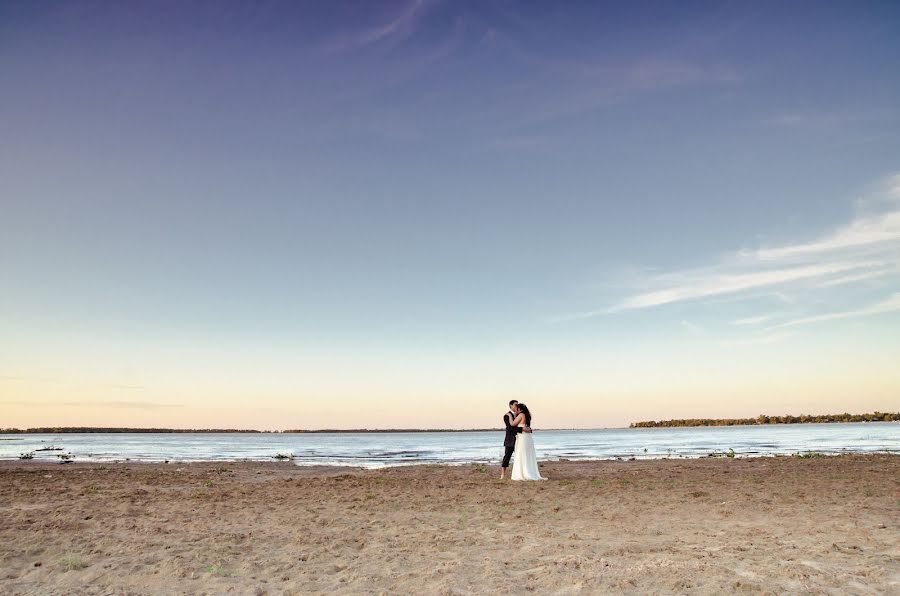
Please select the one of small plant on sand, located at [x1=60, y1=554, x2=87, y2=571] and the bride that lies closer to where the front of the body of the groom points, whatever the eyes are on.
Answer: the bride

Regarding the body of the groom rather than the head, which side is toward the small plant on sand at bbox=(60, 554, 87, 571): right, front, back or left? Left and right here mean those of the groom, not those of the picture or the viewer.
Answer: right

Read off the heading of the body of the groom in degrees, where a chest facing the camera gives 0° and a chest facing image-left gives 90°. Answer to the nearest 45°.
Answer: approximately 270°
